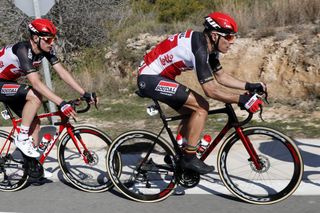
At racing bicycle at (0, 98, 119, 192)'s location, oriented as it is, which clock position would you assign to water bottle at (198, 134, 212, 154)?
The water bottle is roughly at 1 o'clock from the racing bicycle.

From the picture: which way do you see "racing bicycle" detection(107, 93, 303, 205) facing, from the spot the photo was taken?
facing to the right of the viewer

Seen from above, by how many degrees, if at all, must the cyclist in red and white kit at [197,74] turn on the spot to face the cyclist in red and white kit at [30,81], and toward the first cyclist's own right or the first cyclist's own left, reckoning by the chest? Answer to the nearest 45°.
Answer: approximately 180°

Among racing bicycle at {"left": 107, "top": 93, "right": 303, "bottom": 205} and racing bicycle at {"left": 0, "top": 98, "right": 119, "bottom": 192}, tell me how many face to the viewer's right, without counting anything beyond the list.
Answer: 2

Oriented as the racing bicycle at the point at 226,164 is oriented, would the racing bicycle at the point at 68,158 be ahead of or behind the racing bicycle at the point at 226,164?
behind

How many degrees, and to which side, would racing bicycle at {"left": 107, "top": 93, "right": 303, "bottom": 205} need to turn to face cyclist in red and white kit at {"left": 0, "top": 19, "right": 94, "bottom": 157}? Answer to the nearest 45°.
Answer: approximately 180°

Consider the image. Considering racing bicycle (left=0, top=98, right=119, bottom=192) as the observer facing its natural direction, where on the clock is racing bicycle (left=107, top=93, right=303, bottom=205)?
racing bicycle (left=107, top=93, right=303, bottom=205) is roughly at 1 o'clock from racing bicycle (left=0, top=98, right=119, bottom=192).

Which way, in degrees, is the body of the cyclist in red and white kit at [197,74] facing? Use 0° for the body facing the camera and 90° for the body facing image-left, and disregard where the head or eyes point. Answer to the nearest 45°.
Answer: approximately 270°

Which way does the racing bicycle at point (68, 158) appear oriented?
to the viewer's right

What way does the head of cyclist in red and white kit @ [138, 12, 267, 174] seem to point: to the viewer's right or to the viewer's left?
to the viewer's right

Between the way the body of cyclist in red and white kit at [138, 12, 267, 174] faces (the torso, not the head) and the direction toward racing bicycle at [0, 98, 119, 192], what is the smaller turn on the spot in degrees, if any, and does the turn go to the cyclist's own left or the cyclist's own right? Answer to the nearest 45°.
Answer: approximately 180°
